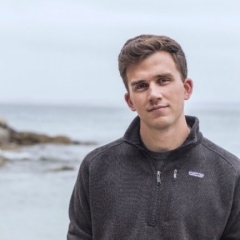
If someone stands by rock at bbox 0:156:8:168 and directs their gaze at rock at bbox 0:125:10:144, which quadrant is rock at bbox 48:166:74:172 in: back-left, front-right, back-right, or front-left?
back-right

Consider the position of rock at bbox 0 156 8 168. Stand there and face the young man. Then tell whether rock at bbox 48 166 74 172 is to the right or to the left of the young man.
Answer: left

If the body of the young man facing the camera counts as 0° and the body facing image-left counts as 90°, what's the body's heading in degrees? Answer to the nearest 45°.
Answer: approximately 0°

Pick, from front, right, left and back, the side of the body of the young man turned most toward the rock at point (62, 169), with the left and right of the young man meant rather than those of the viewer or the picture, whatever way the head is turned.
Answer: back

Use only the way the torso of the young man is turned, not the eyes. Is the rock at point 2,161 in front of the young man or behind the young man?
behind

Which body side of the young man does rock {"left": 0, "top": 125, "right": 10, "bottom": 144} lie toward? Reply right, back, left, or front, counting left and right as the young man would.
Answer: back
